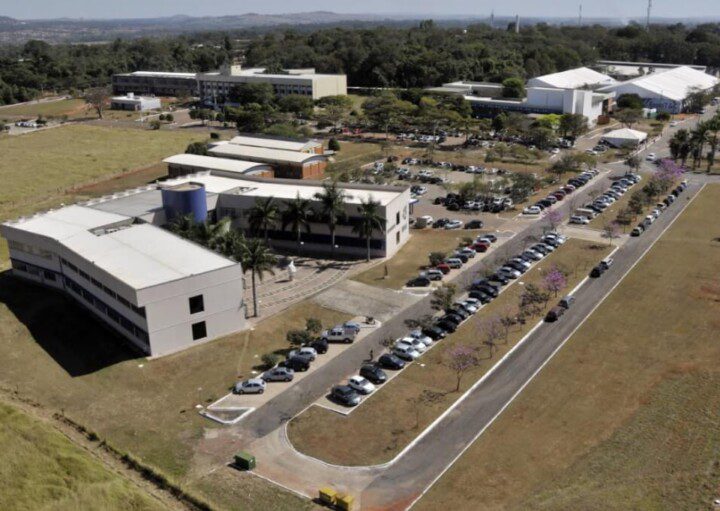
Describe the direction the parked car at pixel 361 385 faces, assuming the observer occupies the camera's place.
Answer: facing the viewer and to the right of the viewer

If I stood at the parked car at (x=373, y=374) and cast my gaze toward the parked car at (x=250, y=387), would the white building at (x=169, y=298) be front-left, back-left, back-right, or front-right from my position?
front-right

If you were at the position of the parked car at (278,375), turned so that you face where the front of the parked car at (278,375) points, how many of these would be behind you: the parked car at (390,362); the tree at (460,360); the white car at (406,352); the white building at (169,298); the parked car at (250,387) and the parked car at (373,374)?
4

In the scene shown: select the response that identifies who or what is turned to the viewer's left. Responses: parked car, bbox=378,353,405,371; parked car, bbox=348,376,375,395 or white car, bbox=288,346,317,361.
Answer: the white car

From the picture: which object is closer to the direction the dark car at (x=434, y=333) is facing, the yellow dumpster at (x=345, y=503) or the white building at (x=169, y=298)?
the yellow dumpster

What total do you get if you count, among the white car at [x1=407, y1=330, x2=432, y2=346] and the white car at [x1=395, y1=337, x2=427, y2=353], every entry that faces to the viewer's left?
0

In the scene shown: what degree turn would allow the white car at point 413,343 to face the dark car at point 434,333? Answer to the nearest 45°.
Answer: approximately 90° to its left

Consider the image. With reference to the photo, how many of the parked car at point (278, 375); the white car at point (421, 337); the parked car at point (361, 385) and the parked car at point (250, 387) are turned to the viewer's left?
2

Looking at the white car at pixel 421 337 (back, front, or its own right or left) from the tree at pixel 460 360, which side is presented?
front

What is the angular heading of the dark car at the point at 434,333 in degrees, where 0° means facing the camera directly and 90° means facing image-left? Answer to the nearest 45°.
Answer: approximately 315°

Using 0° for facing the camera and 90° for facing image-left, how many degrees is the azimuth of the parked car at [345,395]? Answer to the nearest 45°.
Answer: approximately 315°

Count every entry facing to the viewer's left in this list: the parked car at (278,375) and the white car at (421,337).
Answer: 1

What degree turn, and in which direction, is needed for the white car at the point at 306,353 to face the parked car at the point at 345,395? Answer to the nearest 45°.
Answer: approximately 90° to its left

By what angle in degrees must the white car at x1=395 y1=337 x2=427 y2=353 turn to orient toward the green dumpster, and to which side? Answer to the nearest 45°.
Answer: approximately 90° to its right

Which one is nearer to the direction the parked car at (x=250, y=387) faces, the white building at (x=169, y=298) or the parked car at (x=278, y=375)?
the white building

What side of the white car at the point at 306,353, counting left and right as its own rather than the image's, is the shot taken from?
left

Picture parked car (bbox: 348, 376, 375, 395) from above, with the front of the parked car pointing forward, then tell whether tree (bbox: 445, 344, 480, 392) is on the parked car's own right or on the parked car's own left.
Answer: on the parked car's own left

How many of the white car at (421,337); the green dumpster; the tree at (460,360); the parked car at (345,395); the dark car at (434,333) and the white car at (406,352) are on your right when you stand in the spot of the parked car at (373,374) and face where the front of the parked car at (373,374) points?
2

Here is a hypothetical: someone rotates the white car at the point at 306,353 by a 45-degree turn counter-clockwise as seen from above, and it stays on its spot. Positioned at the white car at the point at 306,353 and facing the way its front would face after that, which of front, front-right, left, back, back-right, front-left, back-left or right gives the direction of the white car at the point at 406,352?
back-left
